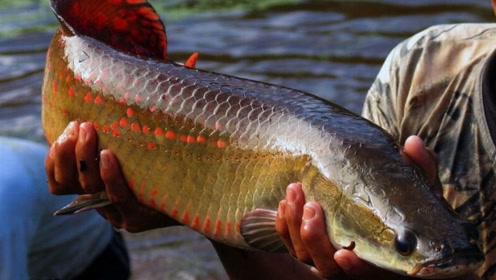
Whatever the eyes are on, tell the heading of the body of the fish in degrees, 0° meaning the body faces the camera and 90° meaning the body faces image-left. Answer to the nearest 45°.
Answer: approximately 315°
